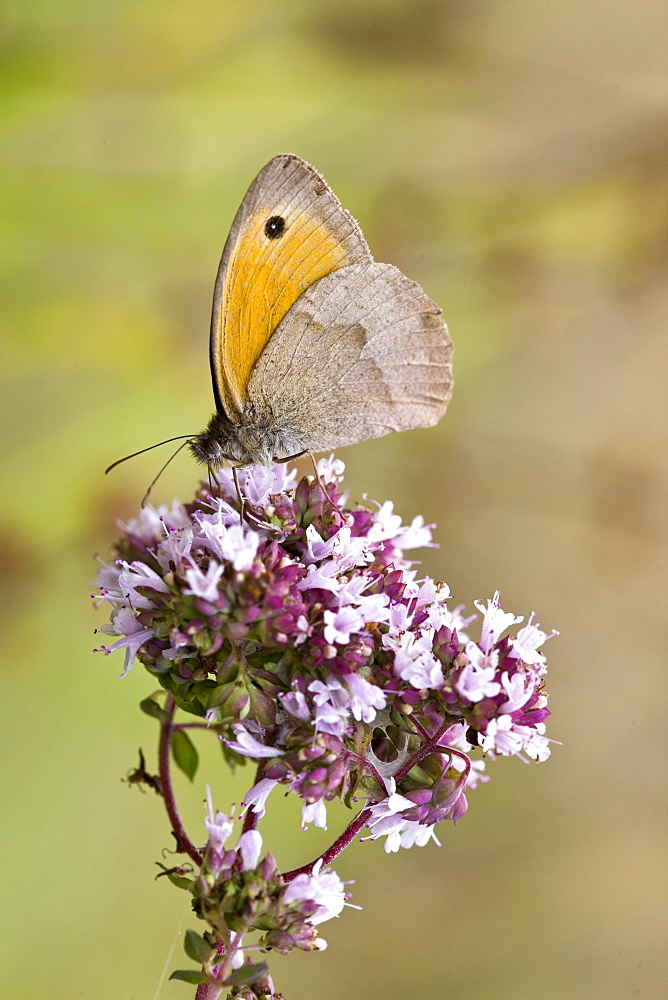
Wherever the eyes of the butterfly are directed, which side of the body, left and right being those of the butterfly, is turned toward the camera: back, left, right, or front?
left
